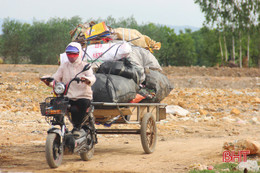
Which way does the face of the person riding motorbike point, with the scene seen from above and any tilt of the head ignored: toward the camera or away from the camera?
toward the camera

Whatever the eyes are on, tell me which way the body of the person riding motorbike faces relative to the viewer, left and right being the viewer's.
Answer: facing the viewer and to the left of the viewer

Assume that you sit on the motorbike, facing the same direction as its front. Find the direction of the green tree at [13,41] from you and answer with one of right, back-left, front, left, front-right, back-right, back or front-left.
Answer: back-right

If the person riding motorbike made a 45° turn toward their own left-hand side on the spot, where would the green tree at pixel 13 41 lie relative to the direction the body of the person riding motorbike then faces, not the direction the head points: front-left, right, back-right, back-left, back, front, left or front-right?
back
